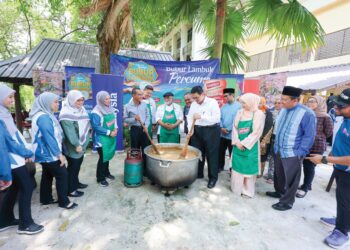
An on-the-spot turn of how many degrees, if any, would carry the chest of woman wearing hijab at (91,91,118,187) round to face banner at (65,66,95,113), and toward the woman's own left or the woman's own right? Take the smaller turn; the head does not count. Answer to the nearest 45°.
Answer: approximately 135° to the woman's own left

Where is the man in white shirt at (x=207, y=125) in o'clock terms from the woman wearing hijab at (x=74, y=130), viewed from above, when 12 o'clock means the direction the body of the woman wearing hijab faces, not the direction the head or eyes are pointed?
The man in white shirt is roughly at 11 o'clock from the woman wearing hijab.

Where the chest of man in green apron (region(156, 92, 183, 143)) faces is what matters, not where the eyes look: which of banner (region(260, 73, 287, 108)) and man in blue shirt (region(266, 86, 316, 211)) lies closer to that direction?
the man in blue shirt

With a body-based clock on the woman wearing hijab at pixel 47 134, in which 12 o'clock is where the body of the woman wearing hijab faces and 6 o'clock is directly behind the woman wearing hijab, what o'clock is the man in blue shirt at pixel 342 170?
The man in blue shirt is roughly at 1 o'clock from the woman wearing hijab.

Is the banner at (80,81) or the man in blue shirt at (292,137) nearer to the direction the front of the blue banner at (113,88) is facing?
the man in blue shirt

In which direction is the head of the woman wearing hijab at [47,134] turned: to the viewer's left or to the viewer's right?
to the viewer's right

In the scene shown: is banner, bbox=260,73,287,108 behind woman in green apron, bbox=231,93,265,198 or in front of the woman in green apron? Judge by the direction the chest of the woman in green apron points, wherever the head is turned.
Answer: behind

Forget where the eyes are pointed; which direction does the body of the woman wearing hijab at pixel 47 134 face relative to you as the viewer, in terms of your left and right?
facing to the right of the viewer
